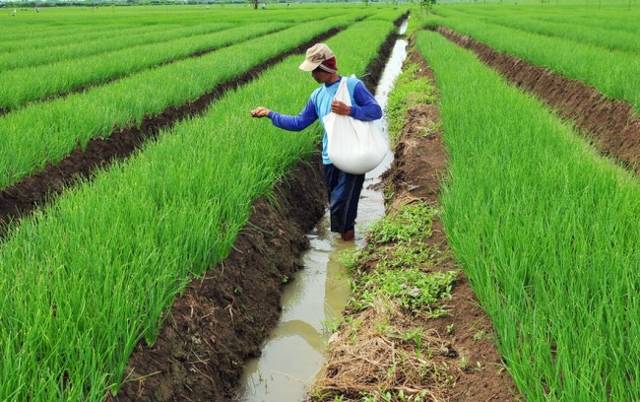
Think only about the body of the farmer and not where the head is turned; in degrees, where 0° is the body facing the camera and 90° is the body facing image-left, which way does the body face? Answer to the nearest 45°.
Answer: approximately 45°

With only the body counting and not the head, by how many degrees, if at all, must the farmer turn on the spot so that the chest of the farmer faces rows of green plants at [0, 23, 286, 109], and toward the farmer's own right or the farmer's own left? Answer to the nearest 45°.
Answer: approximately 90° to the farmer's own right
